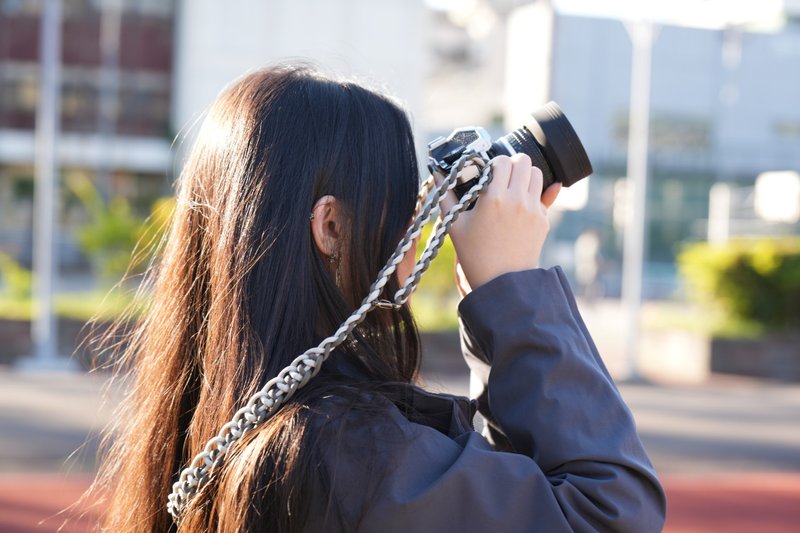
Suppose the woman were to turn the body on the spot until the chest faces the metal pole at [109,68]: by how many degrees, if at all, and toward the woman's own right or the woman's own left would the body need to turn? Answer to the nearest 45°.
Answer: approximately 45° to the woman's own left

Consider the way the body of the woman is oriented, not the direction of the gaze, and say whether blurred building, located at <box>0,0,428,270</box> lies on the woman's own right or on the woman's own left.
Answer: on the woman's own left

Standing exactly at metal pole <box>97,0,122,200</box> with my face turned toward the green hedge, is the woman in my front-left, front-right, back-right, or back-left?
front-right

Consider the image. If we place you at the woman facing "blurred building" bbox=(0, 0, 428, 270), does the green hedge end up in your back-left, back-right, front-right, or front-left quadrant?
front-right

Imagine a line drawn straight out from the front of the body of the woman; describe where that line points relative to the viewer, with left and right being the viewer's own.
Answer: facing away from the viewer and to the right of the viewer

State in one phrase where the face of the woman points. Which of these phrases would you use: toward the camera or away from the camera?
away from the camera

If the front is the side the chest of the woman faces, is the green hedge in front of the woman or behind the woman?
in front

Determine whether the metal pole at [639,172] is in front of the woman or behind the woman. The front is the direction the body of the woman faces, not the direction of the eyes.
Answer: in front
